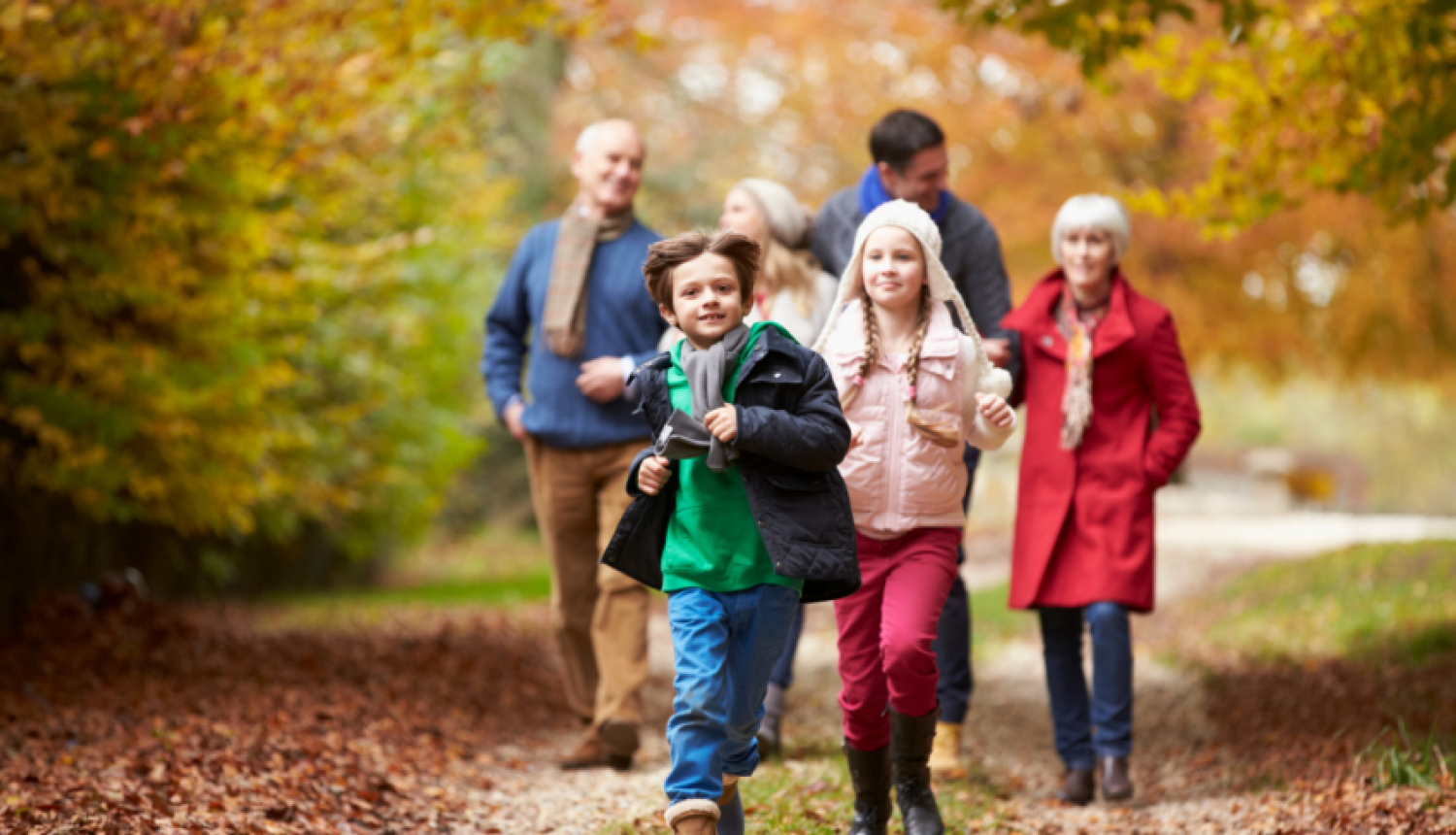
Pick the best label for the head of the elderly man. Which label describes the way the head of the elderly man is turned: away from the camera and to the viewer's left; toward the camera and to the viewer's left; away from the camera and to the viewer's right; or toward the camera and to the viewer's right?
toward the camera and to the viewer's right

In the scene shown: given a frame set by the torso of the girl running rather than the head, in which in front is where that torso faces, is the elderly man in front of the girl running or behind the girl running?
behind

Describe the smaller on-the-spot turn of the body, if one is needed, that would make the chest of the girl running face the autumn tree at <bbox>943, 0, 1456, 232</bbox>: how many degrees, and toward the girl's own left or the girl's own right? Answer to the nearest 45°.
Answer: approximately 135° to the girl's own left

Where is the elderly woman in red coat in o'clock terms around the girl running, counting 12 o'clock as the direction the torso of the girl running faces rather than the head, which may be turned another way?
The elderly woman in red coat is roughly at 7 o'clock from the girl running.

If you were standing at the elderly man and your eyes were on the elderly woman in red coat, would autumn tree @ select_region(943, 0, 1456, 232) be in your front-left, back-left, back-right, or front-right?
front-left

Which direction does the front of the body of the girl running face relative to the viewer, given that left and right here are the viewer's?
facing the viewer

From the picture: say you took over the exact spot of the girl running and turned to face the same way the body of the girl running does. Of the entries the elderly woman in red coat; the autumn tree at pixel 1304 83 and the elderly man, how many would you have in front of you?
0

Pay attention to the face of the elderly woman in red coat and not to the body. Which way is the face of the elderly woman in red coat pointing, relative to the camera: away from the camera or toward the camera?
toward the camera

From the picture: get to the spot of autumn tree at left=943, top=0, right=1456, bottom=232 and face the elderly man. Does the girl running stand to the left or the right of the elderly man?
left
